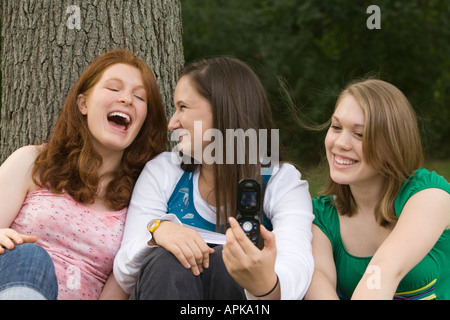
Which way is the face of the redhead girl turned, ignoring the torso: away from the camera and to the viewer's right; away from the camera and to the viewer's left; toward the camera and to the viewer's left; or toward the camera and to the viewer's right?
toward the camera and to the viewer's right

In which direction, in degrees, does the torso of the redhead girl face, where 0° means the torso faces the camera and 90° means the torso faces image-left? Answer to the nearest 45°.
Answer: approximately 0°

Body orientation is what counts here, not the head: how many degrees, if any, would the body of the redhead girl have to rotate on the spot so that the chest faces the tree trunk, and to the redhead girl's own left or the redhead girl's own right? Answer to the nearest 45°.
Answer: approximately 180°
